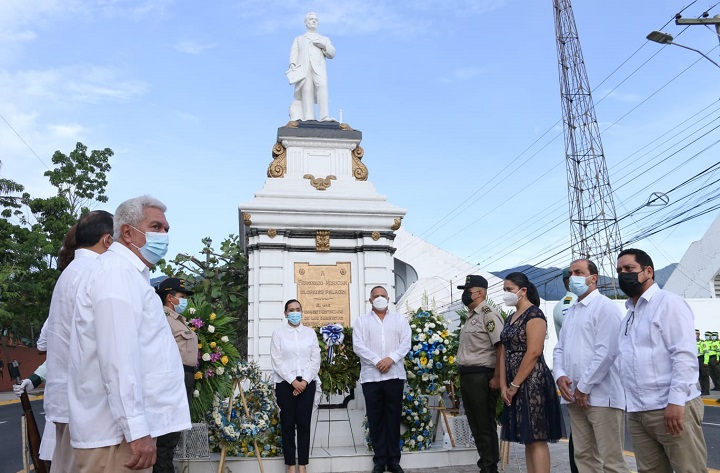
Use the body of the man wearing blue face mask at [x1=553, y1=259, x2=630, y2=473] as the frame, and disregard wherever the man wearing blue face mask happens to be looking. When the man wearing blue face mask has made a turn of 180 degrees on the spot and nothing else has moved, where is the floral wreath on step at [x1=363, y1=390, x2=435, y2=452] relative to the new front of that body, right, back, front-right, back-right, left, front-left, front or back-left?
left

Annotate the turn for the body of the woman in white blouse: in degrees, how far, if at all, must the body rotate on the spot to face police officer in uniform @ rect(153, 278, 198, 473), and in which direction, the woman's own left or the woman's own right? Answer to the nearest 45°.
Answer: approximately 90° to the woman's own right

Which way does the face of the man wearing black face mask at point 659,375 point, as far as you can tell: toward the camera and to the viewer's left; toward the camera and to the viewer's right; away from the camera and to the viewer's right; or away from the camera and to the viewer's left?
toward the camera and to the viewer's left

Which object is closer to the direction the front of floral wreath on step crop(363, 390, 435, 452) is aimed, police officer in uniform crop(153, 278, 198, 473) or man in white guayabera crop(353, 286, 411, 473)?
the man in white guayabera

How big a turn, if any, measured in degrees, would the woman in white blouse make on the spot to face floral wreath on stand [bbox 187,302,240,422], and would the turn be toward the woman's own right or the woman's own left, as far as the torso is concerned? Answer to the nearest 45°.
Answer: approximately 90° to the woman's own right

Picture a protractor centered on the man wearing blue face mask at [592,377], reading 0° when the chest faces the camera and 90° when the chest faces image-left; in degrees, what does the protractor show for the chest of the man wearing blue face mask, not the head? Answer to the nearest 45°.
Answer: approximately 45°

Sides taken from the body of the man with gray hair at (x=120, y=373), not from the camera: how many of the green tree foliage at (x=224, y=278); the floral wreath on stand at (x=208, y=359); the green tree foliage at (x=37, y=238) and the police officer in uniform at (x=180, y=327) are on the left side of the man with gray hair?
4

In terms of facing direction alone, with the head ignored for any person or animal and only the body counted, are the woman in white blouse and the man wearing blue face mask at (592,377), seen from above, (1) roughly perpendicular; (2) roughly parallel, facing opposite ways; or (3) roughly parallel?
roughly perpendicular

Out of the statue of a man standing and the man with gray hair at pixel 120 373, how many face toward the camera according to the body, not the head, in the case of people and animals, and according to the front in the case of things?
1
